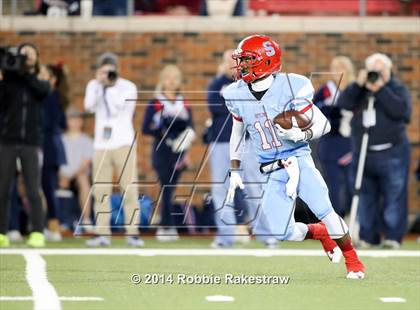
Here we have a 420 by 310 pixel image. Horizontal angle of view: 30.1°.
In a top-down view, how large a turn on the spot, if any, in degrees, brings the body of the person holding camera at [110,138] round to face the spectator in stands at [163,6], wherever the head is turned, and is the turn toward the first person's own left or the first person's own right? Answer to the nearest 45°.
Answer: approximately 180°

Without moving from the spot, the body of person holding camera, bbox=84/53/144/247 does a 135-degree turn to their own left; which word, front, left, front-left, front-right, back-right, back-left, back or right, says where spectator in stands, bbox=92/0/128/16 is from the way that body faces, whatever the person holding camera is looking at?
front-left

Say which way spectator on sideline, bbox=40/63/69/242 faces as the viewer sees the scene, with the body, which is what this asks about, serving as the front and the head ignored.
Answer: to the viewer's left

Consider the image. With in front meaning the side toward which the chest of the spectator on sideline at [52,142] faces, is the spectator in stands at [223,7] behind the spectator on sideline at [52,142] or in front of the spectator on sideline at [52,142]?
behind

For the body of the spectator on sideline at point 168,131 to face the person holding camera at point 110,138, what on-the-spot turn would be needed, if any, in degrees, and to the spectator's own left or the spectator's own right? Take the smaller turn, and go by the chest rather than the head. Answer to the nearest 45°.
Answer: approximately 45° to the spectator's own right
